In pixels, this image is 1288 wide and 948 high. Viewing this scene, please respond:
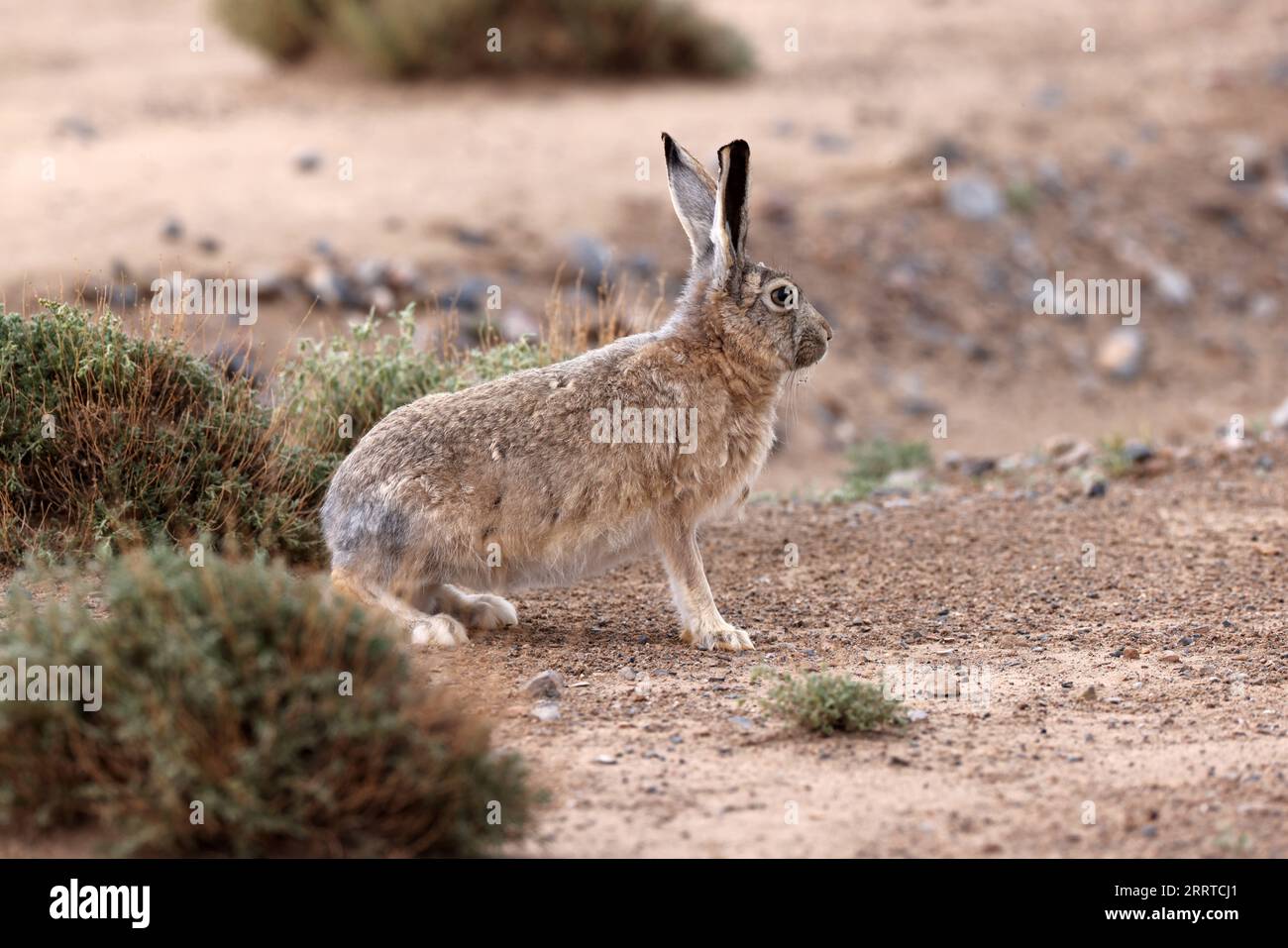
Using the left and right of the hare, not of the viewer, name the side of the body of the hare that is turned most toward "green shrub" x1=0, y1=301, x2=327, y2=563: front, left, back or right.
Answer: back

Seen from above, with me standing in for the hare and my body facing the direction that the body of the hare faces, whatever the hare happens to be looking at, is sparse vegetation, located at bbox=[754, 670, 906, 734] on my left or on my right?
on my right

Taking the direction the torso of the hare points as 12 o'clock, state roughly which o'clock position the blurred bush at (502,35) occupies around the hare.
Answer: The blurred bush is roughly at 9 o'clock from the hare.

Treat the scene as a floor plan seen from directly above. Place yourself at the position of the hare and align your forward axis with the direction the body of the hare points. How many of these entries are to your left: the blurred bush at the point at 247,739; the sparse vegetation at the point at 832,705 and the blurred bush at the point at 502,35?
1

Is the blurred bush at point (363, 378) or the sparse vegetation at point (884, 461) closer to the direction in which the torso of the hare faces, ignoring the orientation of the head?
the sparse vegetation

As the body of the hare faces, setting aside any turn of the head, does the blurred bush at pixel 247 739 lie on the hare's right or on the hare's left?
on the hare's right

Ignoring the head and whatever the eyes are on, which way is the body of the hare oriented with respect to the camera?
to the viewer's right

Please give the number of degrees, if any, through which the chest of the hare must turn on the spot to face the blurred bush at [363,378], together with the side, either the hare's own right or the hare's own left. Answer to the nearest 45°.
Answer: approximately 135° to the hare's own left
